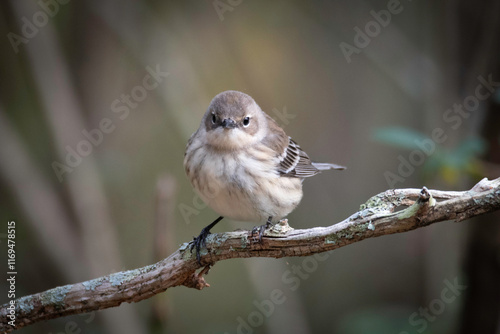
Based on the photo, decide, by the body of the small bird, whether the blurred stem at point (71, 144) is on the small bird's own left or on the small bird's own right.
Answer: on the small bird's own right

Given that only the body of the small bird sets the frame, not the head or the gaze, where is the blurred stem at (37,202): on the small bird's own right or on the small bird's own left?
on the small bird's own right

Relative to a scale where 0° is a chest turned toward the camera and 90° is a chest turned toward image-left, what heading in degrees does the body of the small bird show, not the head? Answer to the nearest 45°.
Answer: approximately 45°
